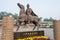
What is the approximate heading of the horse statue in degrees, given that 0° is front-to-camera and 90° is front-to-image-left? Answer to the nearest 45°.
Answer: approximately 90°

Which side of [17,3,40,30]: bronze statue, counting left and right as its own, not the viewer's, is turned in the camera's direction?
left

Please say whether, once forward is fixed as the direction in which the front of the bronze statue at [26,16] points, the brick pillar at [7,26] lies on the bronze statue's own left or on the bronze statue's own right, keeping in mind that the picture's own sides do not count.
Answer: on the bronze statue's own left

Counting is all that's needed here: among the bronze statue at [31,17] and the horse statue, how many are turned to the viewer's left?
2
